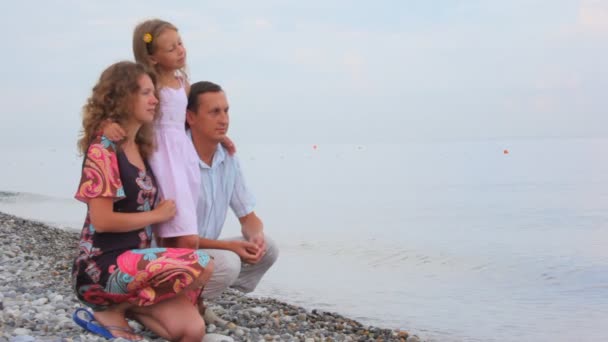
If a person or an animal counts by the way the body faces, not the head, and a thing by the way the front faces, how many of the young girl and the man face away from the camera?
0

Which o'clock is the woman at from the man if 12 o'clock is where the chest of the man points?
The woman is roughly at 3 o'clock from the man.

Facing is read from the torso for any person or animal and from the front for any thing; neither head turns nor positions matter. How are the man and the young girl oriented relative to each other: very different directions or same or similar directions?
same or similar directions

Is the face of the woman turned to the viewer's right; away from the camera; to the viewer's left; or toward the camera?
to the viewer's right

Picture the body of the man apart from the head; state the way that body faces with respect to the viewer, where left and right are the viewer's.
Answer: facing the viewer and to the right of the viewer

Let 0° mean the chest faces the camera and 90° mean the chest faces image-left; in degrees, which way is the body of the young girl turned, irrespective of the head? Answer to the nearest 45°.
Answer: approximately 315°
